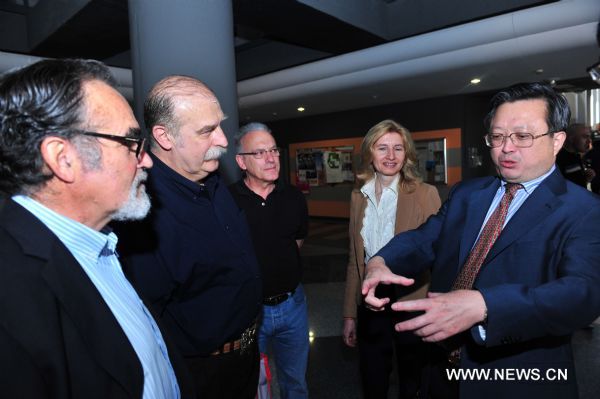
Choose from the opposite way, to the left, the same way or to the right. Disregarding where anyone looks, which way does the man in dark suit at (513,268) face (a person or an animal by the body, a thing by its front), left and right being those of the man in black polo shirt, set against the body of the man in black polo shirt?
to the right

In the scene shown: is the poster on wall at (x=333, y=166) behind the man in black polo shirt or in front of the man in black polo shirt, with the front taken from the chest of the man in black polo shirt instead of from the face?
behind

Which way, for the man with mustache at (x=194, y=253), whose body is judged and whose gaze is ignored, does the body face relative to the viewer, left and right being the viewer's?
facing the viewer and to the right of the viewer

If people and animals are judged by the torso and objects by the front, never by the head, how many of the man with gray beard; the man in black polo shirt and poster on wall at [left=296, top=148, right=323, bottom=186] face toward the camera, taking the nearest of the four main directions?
2

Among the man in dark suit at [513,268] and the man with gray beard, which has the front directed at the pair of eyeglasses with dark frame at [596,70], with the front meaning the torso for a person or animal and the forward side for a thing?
the man with gray beard

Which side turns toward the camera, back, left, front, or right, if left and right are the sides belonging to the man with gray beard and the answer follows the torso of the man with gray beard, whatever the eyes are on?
right

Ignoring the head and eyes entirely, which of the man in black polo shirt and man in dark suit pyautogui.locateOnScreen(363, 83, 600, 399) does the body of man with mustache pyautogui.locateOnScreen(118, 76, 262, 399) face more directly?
the man in dark suit

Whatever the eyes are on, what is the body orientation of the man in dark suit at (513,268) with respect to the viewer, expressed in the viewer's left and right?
facing the viewer and to the left of the viewer

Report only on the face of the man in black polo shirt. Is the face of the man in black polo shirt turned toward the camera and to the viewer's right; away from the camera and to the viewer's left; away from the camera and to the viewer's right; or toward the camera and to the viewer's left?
toward the camera and to the viewer's right

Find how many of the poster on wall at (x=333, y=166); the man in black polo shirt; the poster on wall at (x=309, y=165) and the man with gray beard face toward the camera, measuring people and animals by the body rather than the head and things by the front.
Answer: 3
